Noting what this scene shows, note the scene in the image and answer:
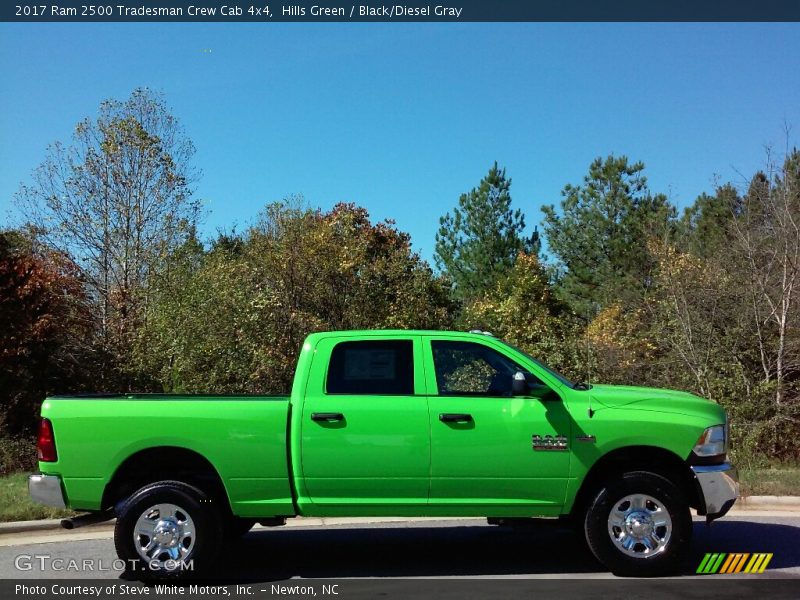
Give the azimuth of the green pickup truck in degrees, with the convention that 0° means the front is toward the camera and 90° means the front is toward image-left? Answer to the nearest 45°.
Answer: approximately 270°

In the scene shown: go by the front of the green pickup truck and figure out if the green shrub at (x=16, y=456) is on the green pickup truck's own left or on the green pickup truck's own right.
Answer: on the green pickup truck's own left

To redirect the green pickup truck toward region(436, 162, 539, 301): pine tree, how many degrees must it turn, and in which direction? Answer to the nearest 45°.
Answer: approximately 90° to its left

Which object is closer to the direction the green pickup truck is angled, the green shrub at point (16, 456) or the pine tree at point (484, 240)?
the pine tree
